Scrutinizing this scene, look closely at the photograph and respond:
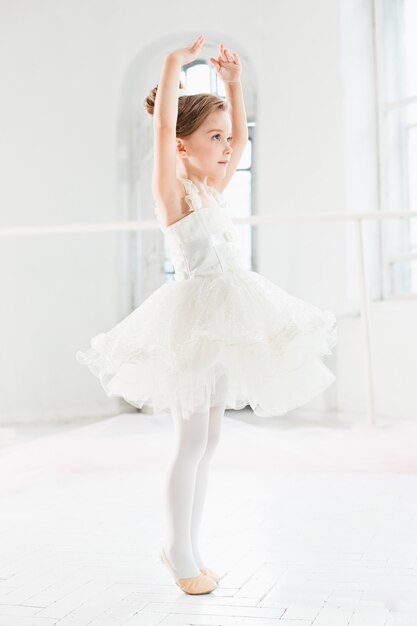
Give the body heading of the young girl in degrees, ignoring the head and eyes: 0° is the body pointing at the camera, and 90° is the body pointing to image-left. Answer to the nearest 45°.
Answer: approximately 315°
